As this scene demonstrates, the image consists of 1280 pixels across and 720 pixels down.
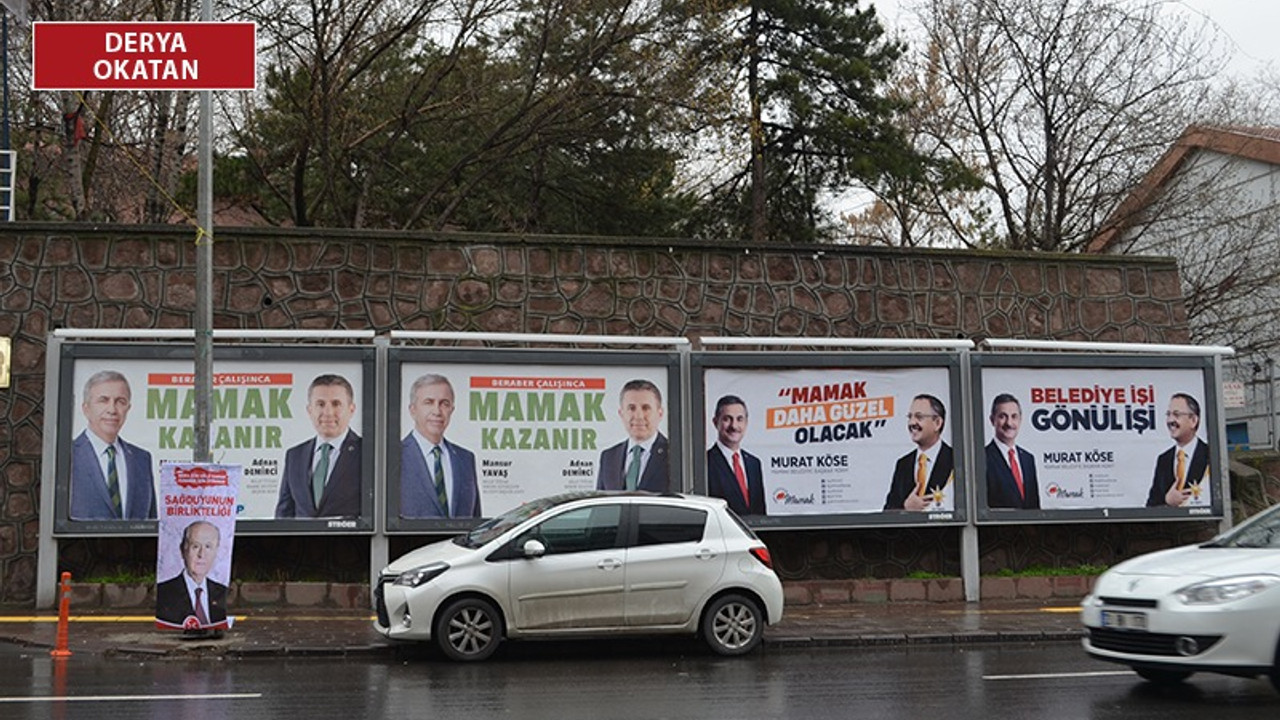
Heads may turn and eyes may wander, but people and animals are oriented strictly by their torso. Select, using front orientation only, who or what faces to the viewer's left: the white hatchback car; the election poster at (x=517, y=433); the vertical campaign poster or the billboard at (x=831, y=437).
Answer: the white hatchback car

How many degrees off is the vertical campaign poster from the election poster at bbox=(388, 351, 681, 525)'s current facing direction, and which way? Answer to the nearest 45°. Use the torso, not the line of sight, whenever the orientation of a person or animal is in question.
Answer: approximately 45° to its right

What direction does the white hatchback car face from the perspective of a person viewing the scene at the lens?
facing to the left of the viewer

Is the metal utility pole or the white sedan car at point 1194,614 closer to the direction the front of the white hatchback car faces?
the metal utility pole

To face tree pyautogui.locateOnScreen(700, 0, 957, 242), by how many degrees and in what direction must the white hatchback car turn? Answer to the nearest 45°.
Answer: approximately 90° to its right

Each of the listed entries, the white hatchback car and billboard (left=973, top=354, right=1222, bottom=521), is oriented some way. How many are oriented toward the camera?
1

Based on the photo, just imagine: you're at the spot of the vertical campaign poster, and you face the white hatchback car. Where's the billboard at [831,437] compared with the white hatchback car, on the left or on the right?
left

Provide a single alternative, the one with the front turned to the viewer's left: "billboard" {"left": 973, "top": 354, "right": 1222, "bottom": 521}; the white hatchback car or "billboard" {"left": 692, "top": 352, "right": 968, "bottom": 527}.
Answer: the white hatchback car

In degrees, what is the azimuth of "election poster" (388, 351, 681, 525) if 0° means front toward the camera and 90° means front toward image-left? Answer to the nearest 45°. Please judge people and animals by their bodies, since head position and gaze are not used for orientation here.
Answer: approximately 0°

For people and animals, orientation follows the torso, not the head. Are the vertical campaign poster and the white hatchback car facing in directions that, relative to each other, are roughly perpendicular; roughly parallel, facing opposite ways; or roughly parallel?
roughly perpendicular

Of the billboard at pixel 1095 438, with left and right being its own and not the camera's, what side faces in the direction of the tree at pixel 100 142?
right

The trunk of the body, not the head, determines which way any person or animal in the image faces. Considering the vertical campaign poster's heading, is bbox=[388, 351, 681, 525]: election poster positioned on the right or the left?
on its left
